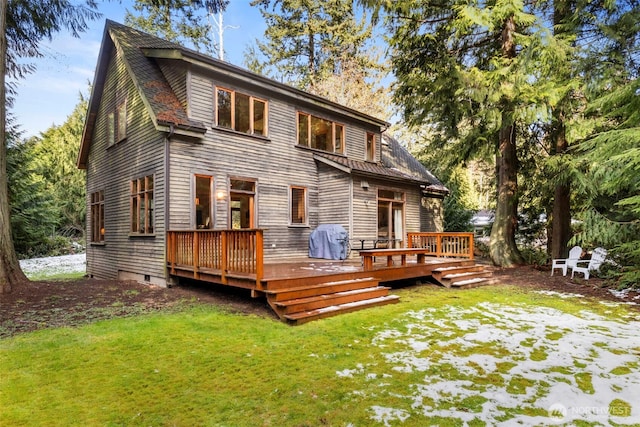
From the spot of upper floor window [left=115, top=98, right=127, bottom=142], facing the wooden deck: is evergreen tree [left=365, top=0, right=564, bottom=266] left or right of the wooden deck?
left

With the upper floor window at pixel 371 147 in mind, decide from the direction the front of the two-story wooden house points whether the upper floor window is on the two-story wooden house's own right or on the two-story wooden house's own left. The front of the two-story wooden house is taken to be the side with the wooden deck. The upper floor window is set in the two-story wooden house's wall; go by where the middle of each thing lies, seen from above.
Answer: on the two-story wooden house's own left

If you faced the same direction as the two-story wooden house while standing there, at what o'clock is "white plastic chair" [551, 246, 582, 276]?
The white plastic chair is roughly at 11 o'clock from the two-story wooden house.

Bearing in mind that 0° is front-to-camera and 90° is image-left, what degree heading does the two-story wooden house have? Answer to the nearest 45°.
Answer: approximately 315°
